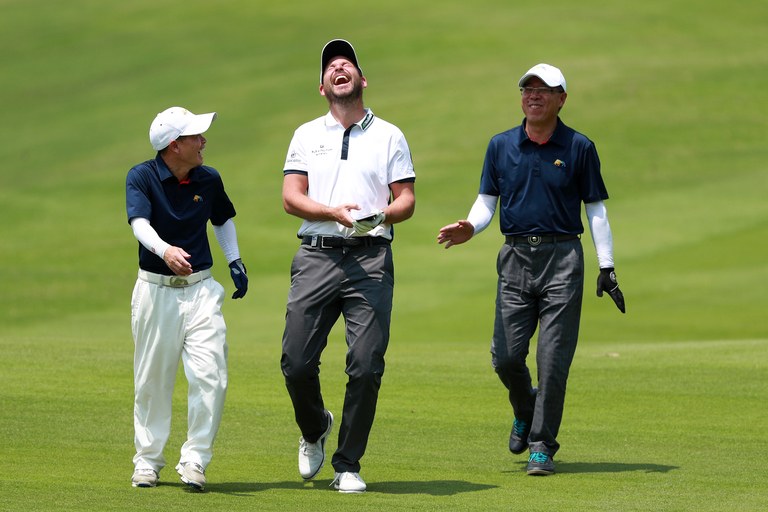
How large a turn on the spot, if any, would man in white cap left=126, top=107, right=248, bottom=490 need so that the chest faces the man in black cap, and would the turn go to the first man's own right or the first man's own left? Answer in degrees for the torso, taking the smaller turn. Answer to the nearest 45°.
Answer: approximately 90° to the first man's own left

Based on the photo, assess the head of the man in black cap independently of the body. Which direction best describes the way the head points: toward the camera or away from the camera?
toward the camera

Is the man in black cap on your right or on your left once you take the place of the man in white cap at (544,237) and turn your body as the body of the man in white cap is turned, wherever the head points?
on your right

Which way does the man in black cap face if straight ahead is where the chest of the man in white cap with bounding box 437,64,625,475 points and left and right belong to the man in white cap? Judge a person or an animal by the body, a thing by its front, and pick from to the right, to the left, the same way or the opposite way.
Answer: the same way

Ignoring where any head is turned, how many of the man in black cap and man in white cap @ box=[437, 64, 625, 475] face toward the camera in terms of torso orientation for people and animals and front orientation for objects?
2

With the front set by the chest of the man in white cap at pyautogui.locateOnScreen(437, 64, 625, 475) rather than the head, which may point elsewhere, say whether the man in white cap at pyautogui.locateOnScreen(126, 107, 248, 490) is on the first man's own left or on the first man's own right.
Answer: on the first man's own right

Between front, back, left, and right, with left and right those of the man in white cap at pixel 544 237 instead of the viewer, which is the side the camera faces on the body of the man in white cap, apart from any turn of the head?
front

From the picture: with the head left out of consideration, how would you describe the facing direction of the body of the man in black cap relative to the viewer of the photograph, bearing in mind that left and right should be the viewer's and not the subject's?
facing the viewer

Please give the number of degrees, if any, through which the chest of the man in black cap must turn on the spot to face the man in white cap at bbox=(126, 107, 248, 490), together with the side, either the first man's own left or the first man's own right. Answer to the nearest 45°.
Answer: approximately 90° to the first man's own right

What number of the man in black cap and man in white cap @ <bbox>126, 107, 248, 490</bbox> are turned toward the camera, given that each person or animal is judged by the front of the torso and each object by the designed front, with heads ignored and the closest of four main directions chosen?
2

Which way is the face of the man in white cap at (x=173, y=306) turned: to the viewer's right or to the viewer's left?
to the viewer's right

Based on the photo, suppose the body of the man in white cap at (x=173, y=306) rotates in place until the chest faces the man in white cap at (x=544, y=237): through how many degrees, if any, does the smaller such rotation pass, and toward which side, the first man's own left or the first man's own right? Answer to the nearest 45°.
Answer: approximately 90° to the first man's own left
